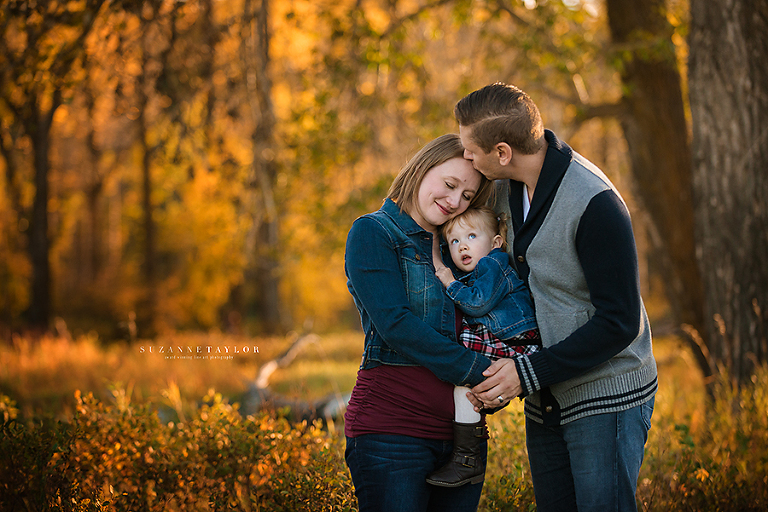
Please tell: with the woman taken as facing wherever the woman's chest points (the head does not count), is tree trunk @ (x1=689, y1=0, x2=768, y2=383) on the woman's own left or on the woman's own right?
on the woman's own left

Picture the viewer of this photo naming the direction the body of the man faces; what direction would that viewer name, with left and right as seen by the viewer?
facing the viewer and to the left of the viewer

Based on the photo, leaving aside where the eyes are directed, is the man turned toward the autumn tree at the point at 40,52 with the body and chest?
no

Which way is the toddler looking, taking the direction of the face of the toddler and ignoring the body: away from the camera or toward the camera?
toward the camera

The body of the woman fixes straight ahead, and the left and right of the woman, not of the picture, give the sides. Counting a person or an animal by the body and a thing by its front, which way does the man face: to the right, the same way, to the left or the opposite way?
to the right

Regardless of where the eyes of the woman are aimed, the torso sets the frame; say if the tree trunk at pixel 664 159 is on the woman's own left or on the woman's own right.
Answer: on the woman's own left

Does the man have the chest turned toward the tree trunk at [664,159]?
no

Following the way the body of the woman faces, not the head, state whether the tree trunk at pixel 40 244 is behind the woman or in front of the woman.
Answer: behind

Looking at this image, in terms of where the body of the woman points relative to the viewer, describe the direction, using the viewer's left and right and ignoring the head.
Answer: facing the viewer and to the right of the viewer

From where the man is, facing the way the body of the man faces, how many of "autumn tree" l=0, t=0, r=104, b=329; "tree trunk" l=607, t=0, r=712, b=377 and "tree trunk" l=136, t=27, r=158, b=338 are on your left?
0

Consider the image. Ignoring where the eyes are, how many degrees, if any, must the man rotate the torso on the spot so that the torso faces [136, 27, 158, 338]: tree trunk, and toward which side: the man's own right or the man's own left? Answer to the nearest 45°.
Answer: approximately 90° to the man's own right

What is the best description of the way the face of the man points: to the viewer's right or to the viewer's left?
to the viewer's left

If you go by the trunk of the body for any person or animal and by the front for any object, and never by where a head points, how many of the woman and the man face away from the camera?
0

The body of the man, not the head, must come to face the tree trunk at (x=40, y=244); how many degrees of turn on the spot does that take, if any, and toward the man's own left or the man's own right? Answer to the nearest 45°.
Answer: approximately 90° to the man's own right
